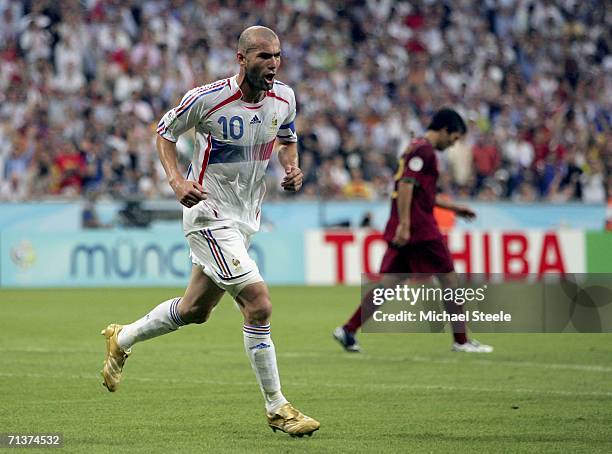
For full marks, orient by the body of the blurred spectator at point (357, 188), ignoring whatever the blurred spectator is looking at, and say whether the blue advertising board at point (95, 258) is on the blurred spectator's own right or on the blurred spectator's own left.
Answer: on the blurred spectator's own right

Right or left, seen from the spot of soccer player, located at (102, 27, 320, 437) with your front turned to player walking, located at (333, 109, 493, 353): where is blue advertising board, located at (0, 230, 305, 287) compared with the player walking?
left

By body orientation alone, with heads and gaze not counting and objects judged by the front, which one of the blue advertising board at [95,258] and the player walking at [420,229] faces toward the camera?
the blue advertising board

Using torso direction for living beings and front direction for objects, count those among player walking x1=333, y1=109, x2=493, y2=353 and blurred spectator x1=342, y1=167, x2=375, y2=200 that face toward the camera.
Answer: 1

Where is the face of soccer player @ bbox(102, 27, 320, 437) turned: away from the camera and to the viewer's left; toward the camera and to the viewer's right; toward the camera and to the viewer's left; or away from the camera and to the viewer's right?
toward the camera and to the viewer's right

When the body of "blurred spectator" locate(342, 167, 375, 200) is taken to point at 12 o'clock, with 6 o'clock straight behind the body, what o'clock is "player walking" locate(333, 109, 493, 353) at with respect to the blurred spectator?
The player walking is roughly at 12 o'clock from the blurred spectator.

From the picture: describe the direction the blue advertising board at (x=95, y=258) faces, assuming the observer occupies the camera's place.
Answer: facing the viewer

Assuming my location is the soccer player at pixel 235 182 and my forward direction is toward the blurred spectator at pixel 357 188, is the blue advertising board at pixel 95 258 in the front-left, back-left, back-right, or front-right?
front-left

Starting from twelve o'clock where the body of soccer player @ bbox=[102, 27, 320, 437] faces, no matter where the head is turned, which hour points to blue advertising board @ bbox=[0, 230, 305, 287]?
The blue advertising board is roughly at 7 o'clock from the soccer player.

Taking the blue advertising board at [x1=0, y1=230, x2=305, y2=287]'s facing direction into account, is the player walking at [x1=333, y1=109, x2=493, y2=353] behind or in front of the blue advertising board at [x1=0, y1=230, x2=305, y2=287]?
in front

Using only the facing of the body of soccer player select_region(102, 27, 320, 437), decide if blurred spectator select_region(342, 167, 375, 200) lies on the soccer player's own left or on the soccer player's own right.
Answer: on the soccer player's own left

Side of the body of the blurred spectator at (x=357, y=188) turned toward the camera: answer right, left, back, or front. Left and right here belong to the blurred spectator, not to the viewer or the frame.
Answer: front

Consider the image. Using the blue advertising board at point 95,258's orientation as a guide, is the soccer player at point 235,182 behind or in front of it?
in front
